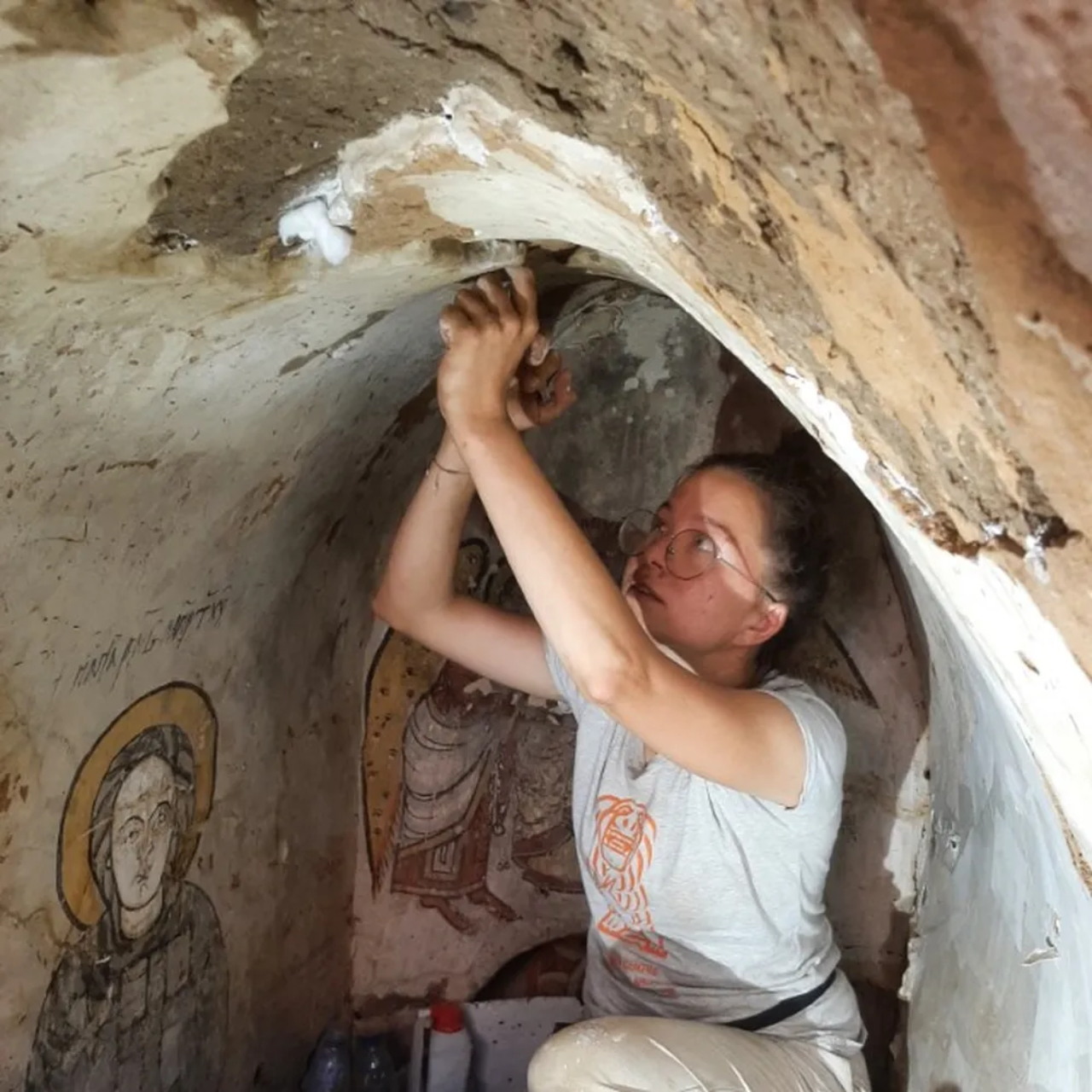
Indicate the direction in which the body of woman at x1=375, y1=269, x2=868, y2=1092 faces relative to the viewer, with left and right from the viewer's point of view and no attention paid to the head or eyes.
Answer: facing the viewer and to the left of the viewer

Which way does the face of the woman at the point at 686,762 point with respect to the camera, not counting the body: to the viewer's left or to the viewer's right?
to the viewer's left
